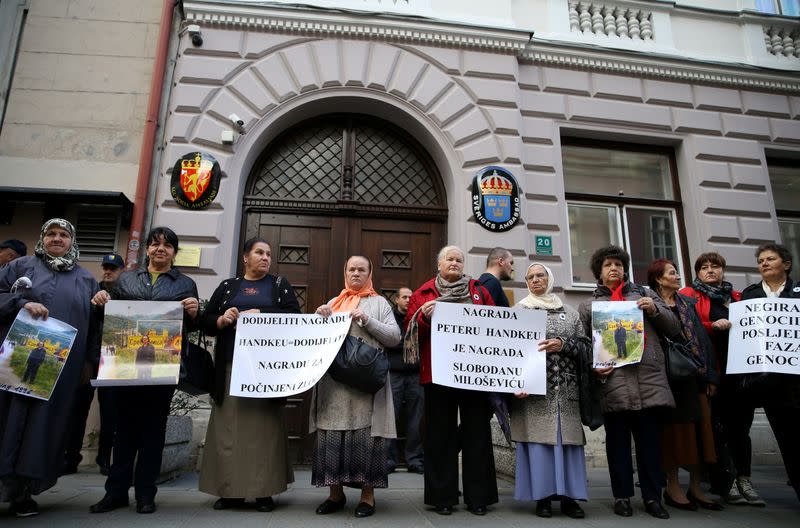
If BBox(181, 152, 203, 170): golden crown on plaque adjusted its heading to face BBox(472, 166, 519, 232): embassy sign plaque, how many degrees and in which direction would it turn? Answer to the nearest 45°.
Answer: approximately 90° to its left

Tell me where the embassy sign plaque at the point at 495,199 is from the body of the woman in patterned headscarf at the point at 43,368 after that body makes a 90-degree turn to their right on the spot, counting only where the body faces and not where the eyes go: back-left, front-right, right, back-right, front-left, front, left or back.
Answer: back

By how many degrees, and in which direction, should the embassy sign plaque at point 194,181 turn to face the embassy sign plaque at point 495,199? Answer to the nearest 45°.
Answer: approximately 90° to its left

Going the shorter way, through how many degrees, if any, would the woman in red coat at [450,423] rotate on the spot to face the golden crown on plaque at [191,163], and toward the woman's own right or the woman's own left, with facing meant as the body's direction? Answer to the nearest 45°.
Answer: approximately 135° to the woman's own right

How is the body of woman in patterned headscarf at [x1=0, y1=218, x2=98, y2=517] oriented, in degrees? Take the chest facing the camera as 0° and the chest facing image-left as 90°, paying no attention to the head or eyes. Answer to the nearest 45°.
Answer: approximately 0°

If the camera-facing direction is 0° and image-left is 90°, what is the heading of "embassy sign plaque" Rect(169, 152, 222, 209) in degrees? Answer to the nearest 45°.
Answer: approximately 0°

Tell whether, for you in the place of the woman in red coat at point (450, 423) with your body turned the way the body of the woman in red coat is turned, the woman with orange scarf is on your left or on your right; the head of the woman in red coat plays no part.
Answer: on your right

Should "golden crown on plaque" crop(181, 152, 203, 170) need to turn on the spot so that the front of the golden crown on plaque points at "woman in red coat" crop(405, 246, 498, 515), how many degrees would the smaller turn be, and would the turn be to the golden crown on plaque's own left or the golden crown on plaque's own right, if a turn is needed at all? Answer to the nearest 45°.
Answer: approximately 45° to the golden crown on plaque's own left
